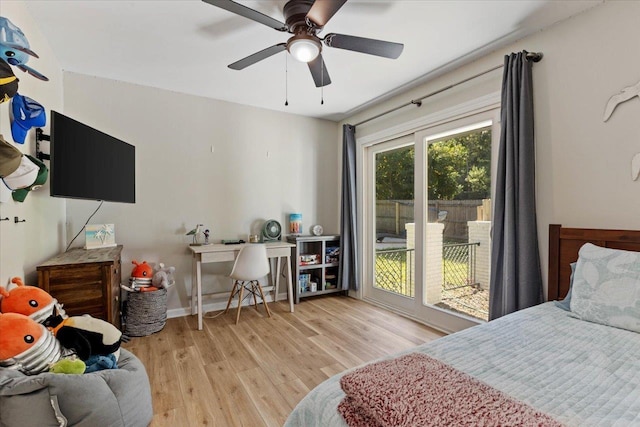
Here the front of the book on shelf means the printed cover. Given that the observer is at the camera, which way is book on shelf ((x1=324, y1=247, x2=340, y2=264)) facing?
facing the viewer

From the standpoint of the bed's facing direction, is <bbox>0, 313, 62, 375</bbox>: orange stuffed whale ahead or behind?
ahead

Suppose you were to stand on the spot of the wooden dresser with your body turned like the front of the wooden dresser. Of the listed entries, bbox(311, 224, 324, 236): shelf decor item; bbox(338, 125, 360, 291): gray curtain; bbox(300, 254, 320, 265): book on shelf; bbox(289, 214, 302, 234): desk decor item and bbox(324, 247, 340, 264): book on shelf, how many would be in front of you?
5

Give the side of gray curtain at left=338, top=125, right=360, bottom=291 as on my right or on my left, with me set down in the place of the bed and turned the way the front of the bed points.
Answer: on my right

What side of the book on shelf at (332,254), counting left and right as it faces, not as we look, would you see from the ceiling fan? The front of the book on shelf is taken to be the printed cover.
front

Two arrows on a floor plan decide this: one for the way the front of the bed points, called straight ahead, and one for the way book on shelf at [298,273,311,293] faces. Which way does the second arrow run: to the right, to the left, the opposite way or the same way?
to the left

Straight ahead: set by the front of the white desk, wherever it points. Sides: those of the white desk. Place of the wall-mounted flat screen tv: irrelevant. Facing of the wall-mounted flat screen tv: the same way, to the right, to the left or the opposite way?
to the left

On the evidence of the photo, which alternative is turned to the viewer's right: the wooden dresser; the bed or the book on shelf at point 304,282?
the wooden dresser

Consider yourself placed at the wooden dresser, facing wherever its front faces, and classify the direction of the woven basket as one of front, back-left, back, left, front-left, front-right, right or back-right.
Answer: front-left

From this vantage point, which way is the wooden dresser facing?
to the viewer's right

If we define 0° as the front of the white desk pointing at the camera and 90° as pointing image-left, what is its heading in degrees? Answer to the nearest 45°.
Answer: approximately 0°

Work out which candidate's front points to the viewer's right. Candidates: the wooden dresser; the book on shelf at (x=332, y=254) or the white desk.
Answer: the wooden dresser

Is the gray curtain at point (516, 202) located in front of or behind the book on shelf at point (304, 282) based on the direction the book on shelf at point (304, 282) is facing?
in front

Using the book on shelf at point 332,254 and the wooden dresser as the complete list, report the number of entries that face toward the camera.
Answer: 1
